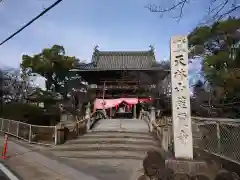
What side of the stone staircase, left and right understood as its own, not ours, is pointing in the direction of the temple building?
back

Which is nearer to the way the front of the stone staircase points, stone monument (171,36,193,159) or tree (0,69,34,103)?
the stone monument

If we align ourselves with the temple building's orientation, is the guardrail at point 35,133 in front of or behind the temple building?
in front

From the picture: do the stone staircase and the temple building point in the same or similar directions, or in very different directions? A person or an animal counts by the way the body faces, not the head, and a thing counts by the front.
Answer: same or similar directions

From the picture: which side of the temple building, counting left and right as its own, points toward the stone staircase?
front

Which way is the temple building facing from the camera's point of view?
toward the camera

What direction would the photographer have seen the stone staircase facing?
facing the viewer

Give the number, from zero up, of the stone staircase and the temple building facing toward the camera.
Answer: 2

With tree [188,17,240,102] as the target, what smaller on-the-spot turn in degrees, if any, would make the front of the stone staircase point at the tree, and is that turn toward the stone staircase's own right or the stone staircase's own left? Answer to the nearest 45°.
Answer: approximately 135° to the stone staircase's own left

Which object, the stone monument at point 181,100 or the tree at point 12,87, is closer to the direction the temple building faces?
the stone monument

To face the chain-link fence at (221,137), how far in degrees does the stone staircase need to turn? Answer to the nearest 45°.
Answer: approximately 45° to its left

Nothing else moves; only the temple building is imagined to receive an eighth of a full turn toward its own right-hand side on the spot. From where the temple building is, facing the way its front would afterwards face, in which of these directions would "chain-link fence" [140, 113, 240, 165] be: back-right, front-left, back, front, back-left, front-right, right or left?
front-left

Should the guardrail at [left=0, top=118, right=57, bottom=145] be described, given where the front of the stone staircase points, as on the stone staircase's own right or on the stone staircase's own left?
on the stone staircase's own right

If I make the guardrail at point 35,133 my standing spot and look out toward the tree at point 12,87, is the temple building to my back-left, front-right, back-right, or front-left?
front-right

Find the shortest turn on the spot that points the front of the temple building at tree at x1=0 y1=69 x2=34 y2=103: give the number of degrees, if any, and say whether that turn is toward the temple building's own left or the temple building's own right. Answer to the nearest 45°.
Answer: approximately 90° to the temple building's own right
